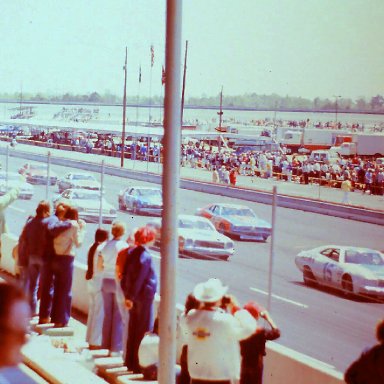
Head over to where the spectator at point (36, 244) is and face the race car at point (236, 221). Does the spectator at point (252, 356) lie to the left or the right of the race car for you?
right

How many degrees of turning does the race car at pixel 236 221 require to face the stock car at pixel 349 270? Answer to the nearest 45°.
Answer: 0° — it already faces it

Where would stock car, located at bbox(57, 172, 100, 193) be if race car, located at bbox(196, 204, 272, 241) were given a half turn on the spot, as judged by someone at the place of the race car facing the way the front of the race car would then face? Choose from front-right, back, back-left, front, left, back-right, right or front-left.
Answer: front

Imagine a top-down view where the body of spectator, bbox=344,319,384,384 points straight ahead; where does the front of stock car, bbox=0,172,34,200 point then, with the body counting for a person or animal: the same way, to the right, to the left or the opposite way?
to the right
